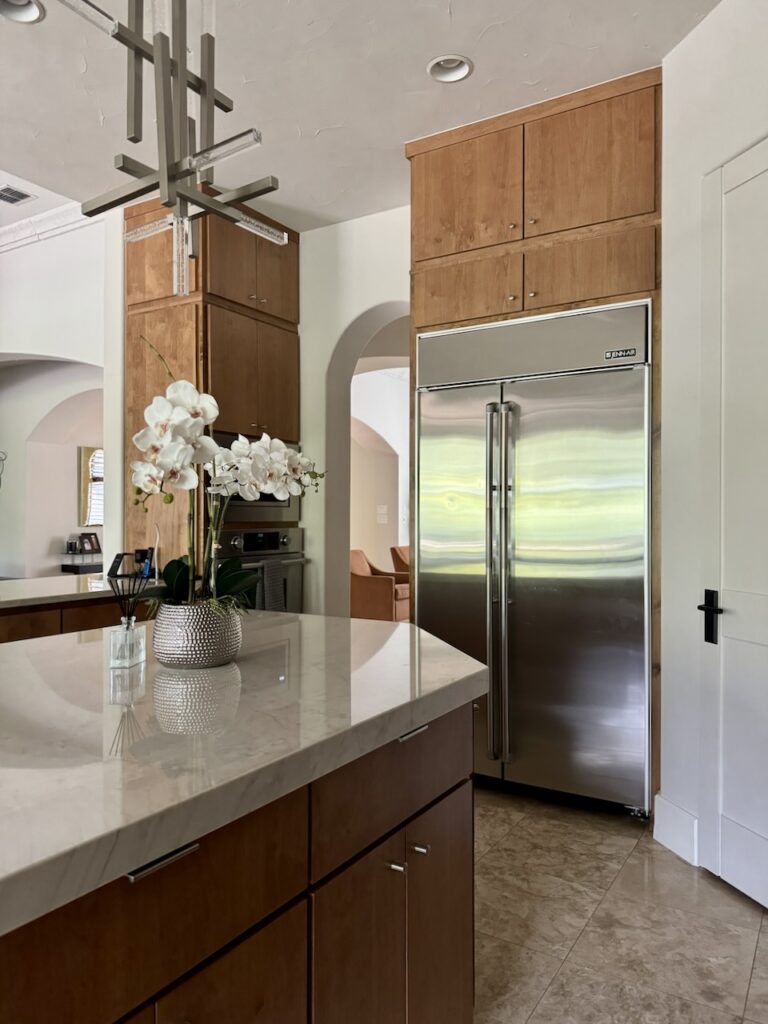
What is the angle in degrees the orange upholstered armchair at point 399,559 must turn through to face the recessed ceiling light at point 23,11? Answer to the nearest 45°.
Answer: approximately 45° to its right

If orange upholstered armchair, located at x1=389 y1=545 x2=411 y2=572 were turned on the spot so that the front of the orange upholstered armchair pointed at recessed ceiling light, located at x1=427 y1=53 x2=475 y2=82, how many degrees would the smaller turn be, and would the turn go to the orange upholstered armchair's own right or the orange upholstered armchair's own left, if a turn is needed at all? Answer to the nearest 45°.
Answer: approximately 45° to the orange upholstered armchair's own right

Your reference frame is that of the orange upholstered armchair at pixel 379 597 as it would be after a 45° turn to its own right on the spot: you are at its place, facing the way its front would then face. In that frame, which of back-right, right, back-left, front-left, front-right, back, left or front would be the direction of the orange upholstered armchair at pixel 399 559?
back
